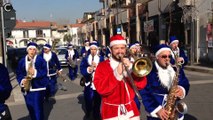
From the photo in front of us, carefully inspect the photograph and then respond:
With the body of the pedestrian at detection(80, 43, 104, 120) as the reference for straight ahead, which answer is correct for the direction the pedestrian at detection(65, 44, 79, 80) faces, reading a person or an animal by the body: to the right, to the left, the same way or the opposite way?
the same way

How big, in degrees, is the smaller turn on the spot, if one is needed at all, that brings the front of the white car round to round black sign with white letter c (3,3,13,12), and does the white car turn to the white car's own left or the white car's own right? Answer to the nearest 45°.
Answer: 0° — it already faces it

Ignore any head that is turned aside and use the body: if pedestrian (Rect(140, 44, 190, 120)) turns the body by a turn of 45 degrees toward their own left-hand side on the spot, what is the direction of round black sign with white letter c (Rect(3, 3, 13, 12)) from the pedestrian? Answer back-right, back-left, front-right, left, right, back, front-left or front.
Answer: back-left

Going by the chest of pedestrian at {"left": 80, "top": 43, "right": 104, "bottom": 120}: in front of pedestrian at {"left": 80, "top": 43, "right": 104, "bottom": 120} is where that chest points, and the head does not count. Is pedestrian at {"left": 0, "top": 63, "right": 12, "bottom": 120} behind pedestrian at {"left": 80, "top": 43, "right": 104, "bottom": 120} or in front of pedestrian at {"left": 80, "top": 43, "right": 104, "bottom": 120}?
in front

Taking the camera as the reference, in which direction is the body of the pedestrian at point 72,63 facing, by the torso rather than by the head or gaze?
toward the camera

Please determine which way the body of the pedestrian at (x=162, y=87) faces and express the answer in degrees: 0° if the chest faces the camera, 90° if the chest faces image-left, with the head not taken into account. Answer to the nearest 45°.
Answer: approximately 315°

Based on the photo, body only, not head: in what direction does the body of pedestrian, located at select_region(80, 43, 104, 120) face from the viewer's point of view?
toward the camera

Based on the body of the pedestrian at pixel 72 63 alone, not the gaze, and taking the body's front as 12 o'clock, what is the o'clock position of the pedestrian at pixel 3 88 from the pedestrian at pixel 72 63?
the pedestrian at pixel 3 88 is roughly at 12 o'clock from the pedestrian at pixel 72 63.

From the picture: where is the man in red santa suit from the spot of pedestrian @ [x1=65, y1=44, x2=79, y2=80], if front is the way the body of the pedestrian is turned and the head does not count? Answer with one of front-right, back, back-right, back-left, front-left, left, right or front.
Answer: front

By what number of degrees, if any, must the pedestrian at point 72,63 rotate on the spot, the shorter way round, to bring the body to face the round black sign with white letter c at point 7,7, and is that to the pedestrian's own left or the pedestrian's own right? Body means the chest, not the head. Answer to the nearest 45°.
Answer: approximately 45° to the pedestrian's own right

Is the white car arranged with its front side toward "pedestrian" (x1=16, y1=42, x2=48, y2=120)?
yes

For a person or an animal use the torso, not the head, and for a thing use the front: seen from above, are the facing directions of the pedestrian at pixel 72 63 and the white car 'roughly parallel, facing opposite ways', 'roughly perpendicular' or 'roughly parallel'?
roughly parallel
